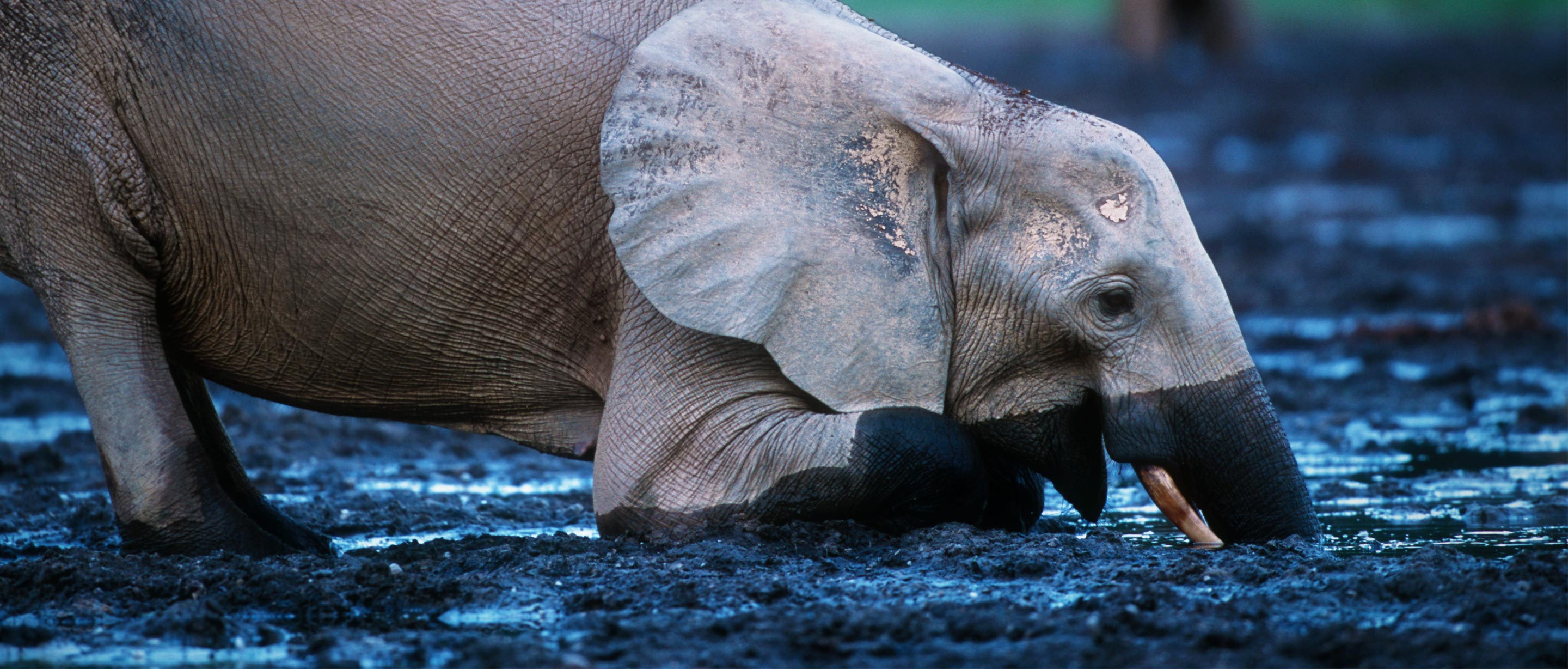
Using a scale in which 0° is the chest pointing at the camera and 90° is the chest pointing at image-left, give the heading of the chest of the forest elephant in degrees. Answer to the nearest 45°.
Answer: approximately 270°
